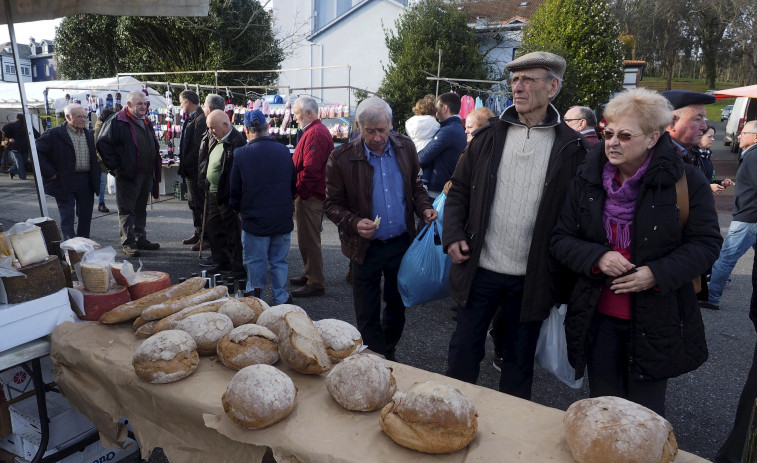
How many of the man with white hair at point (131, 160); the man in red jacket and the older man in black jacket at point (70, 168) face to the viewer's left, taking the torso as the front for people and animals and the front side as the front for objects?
1

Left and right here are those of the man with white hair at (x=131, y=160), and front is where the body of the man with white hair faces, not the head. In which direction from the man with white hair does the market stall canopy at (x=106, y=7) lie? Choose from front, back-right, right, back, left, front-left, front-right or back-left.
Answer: front-right

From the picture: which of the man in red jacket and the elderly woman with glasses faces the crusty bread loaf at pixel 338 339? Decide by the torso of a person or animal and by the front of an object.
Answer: the elderly woman with glasses

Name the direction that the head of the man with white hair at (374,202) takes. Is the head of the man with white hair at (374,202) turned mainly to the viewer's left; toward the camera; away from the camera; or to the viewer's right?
toward the camera

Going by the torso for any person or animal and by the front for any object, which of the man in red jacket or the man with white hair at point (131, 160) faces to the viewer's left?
the man in red jacket

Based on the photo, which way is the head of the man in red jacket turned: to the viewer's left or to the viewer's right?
to the viewer's left

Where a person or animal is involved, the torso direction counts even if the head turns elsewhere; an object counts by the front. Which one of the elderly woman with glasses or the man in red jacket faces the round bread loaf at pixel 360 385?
the elderly woman with glasses

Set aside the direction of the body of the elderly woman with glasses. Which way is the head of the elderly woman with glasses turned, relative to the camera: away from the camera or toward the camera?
toward the camera

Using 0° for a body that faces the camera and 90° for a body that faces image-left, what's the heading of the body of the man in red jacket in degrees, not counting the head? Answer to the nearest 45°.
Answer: approximately 90°

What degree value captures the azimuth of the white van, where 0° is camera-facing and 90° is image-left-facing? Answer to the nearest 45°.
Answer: approximately 180°

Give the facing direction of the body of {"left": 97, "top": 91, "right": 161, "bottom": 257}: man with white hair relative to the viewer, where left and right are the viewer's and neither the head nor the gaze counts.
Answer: facing the viewer and to the right of the viewer

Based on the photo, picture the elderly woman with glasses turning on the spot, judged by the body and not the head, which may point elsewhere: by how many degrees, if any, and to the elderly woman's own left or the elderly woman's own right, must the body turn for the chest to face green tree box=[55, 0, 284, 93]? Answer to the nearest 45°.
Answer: approximately 90° to the elderly woman's own right
